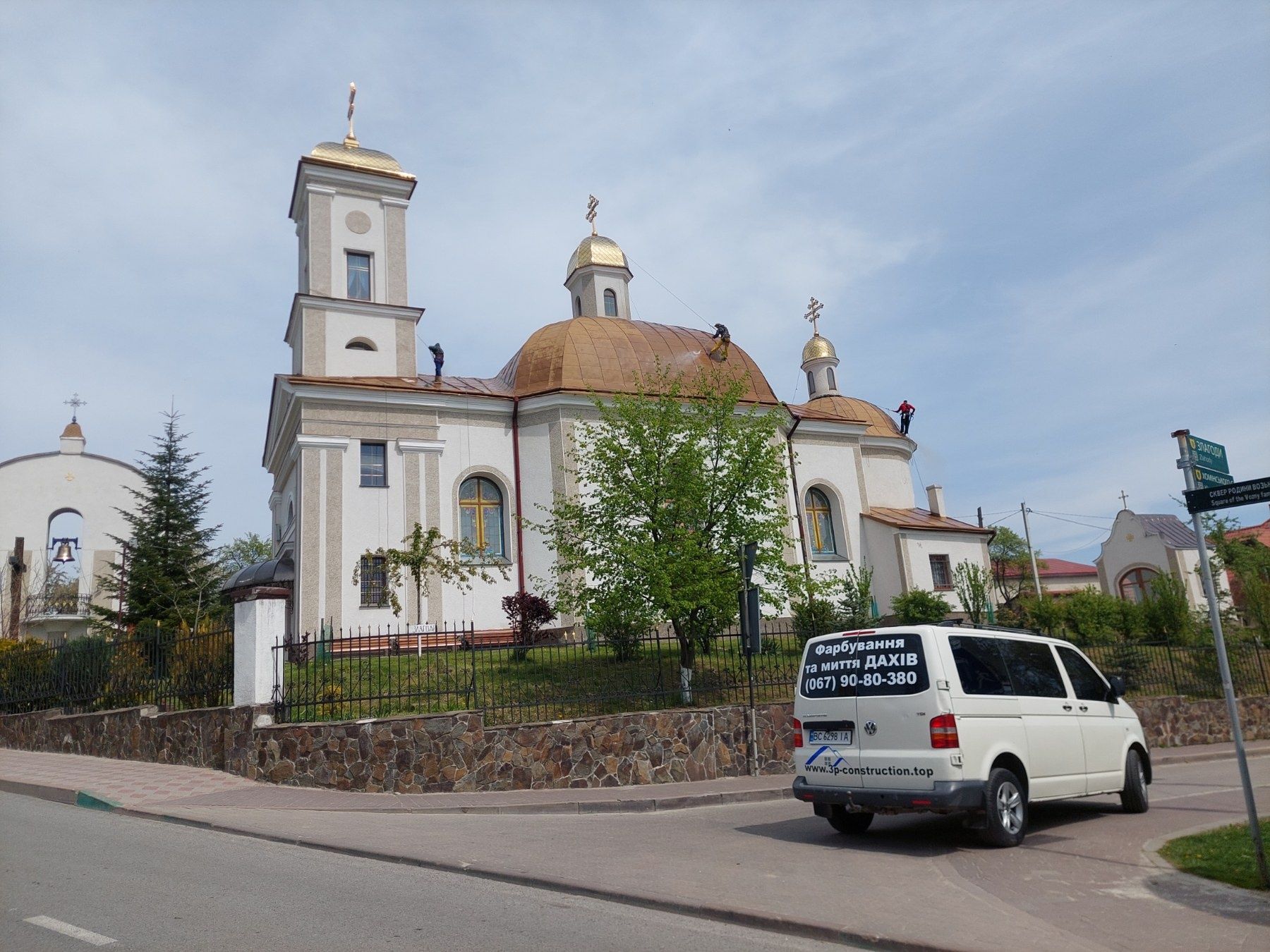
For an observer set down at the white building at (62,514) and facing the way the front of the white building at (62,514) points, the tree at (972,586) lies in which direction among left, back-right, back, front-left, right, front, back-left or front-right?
front-left

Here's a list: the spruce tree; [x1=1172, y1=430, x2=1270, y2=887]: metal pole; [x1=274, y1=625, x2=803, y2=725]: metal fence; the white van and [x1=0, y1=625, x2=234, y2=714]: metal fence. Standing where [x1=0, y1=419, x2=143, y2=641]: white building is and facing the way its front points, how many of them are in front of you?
5

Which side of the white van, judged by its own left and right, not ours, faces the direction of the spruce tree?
left

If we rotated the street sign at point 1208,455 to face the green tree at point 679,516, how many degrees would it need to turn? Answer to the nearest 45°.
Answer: approximately 180°

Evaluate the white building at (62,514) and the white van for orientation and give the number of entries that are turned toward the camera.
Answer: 1

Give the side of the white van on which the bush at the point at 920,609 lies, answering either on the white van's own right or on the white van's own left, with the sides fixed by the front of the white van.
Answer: on the white van's own left

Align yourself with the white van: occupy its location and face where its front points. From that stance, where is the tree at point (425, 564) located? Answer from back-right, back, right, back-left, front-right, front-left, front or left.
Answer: left

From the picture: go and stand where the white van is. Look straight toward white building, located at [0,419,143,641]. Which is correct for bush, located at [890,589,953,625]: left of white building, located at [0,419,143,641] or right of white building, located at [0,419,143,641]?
right

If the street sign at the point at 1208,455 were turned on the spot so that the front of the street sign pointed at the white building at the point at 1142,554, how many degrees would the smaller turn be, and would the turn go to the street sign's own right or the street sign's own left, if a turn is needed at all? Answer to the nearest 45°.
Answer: approximately 135° to the street sign's own left

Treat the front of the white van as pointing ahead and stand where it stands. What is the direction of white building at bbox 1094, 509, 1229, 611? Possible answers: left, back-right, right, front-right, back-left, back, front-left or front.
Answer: front-left

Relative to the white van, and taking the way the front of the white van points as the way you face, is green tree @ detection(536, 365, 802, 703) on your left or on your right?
on your left

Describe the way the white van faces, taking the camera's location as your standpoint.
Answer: facing away from the viewer and to the right of the viewer

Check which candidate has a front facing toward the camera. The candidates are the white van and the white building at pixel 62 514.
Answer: the white building

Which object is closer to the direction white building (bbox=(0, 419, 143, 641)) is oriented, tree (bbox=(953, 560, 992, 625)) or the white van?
the white van

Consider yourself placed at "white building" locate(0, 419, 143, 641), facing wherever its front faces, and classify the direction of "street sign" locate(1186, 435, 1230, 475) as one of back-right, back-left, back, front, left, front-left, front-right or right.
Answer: front

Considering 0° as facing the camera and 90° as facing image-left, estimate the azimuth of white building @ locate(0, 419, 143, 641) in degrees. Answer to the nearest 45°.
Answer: approximately 0°
